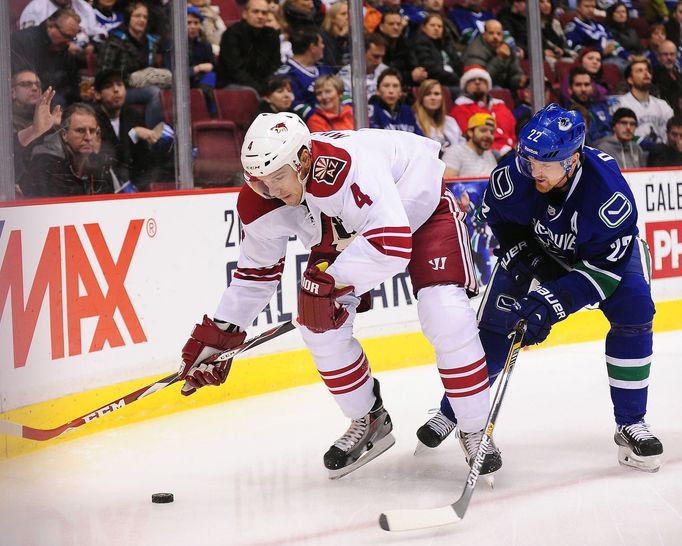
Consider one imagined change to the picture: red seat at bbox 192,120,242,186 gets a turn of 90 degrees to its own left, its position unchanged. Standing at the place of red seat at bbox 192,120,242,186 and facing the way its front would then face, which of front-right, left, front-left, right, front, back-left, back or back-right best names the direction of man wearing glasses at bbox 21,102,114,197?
back-right

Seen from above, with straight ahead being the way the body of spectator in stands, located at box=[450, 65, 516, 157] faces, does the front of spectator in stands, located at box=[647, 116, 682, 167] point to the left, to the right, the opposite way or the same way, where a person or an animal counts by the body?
the same way

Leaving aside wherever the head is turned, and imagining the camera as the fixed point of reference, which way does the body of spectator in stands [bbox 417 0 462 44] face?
toward the camera

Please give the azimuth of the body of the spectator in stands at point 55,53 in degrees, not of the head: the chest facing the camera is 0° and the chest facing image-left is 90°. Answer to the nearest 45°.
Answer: approximately 315°

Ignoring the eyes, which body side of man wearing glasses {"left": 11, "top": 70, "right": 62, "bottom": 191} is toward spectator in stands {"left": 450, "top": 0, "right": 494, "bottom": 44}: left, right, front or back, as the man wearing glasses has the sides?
left

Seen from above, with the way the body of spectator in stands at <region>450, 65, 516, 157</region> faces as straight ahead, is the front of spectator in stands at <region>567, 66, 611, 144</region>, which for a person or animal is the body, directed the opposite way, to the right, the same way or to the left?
the same way

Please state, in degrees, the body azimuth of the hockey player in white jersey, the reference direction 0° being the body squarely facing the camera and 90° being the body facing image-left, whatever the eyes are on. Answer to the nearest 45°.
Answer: approximately 45°

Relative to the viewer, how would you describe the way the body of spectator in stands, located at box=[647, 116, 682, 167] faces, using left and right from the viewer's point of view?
facing the viewer

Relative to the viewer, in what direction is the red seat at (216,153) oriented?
toward the camera
